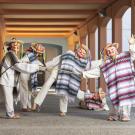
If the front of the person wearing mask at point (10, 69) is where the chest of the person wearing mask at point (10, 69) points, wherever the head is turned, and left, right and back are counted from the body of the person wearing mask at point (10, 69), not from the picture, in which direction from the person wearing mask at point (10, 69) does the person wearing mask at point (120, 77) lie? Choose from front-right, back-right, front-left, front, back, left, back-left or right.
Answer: front

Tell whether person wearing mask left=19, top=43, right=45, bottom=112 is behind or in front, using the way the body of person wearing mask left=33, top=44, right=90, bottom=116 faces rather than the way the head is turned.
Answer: behind

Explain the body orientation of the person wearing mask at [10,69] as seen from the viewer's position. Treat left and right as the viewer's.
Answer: facing to the right of the viewer

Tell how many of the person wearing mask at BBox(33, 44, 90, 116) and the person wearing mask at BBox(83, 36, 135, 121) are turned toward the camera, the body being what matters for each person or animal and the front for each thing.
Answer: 2

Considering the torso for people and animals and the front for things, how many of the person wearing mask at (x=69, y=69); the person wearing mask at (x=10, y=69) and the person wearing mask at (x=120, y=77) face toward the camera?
2

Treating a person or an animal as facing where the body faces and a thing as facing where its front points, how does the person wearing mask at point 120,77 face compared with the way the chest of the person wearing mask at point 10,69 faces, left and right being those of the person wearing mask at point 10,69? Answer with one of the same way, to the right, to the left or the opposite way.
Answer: to the right

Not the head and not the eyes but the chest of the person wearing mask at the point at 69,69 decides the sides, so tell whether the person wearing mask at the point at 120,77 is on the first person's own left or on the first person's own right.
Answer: on the first person's own left

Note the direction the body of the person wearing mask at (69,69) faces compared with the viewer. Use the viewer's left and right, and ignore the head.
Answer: facing the viewer

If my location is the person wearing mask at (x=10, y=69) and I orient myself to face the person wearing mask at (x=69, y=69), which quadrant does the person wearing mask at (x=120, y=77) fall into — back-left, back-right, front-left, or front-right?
front-right

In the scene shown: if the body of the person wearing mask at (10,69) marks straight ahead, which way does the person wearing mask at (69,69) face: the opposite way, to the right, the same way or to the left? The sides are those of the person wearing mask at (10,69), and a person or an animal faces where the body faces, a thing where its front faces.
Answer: to the right

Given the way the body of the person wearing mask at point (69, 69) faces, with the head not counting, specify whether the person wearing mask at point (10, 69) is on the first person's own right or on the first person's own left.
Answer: on the first person's own right
